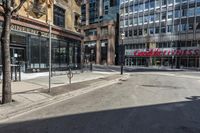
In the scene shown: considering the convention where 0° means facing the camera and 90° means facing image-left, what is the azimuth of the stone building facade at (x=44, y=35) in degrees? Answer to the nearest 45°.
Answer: approximately 315°
